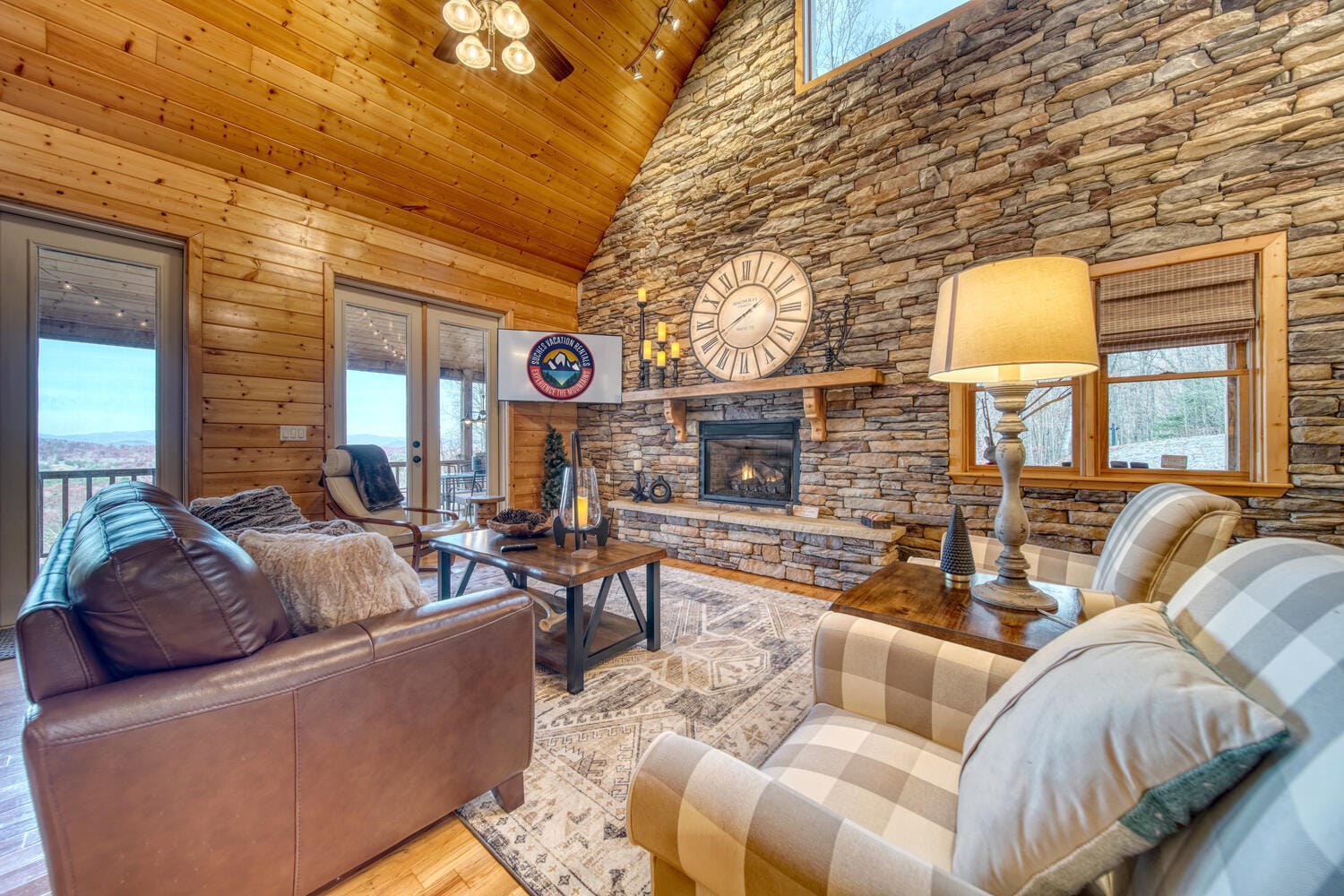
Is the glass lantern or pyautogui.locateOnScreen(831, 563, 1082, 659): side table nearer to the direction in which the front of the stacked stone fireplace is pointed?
the glass lantern

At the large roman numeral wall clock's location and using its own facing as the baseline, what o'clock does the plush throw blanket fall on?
The plush throw blanket is roughly at 1 o'clock from the large roman numeral wall clock.

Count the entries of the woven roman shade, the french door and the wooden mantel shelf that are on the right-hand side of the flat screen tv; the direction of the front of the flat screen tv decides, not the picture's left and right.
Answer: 1

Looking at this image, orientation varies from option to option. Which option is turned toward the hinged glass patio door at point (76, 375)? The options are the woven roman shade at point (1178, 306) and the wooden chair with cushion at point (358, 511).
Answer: the woven roman shade

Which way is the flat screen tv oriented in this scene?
toward the camera

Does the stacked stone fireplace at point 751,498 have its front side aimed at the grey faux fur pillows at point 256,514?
yes

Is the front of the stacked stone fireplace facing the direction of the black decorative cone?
no

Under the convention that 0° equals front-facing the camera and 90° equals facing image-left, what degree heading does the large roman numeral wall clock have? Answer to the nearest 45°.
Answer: approximately 45°

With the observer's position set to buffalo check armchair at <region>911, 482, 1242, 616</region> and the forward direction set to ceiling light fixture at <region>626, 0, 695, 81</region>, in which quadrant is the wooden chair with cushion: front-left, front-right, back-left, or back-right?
front-left

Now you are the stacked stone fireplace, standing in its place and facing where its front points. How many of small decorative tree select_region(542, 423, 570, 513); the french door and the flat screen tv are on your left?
0

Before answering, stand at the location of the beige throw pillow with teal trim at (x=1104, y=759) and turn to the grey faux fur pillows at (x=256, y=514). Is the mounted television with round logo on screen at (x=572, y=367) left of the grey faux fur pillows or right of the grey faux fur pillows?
right

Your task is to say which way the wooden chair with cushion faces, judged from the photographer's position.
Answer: facing the viewer and to the right of the viewer

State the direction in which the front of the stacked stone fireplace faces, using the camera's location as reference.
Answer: facing the viewer and to the left of the viewer

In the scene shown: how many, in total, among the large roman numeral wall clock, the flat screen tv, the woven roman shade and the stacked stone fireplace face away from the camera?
0

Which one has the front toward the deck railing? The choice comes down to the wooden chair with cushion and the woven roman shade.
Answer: the woven roman shade

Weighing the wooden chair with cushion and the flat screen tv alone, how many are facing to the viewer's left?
0

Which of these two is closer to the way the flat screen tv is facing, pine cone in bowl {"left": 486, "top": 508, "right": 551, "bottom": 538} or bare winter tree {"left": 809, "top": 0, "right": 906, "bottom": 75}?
the pine cone in bowl

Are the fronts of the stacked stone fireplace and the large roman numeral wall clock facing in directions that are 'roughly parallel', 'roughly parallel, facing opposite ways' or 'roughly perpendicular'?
roughly parallel
